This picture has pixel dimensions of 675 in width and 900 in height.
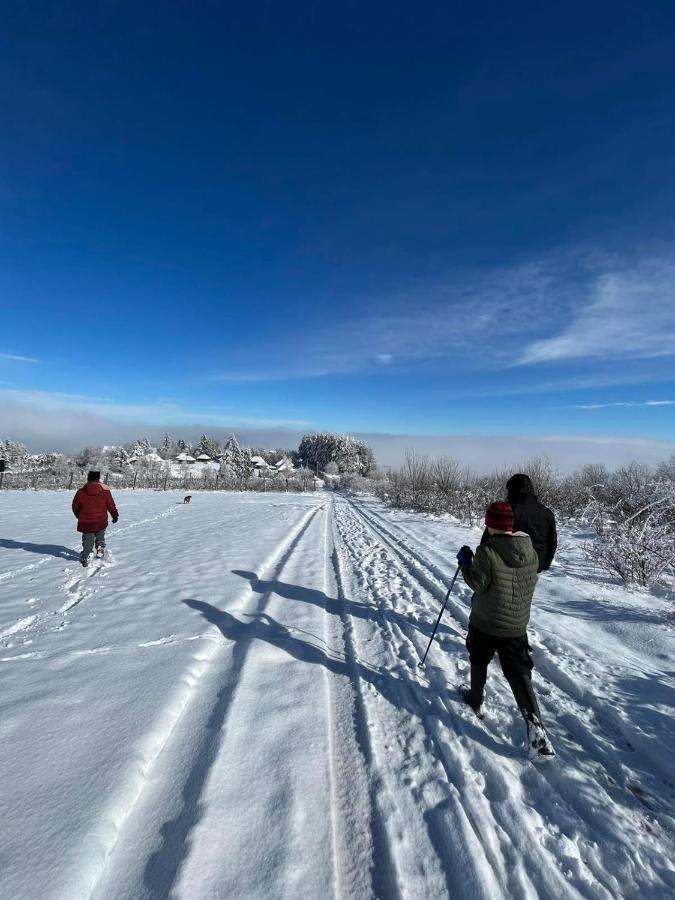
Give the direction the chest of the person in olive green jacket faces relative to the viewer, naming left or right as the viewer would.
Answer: facing away from the viewer and to the left of the viewer

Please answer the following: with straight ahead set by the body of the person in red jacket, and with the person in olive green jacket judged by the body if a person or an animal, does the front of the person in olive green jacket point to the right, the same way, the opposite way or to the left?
the same way

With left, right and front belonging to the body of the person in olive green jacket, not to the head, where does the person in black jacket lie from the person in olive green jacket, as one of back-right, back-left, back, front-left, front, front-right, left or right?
front-right

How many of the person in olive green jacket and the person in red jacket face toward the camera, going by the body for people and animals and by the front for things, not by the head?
0

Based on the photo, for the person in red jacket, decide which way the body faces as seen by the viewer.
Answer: away from the camera

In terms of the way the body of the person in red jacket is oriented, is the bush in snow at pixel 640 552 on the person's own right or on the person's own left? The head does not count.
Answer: on the person's own right

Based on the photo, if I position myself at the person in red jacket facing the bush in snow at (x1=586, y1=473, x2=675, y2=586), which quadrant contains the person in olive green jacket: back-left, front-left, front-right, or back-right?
front-right

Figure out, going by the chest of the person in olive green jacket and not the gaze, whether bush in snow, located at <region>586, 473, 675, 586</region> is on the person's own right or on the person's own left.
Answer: on the person's own right

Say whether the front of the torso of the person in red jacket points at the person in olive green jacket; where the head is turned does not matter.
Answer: no

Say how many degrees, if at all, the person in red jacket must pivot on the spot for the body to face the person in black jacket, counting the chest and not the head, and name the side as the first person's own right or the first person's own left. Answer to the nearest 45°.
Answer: approximately 135° to the first person's own right
